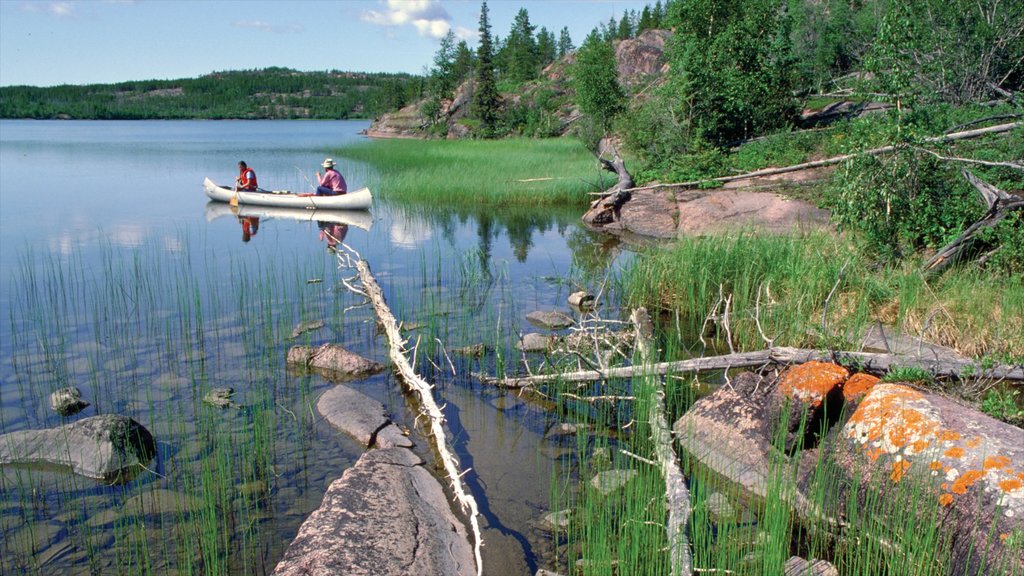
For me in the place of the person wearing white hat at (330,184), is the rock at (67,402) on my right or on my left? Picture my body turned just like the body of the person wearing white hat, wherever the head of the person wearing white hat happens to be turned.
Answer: on my left

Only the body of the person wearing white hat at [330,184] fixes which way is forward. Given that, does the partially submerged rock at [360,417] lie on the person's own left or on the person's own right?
on the person's own left

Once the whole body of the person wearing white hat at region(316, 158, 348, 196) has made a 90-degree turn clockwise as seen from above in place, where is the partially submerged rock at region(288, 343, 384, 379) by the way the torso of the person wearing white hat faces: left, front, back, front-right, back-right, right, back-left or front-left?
back

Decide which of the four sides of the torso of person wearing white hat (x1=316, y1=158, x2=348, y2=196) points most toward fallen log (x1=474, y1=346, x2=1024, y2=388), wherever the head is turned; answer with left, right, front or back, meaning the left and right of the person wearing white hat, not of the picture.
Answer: left

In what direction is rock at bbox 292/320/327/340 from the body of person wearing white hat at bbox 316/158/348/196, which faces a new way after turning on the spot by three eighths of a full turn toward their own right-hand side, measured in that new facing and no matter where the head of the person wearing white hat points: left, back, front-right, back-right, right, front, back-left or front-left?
back-right

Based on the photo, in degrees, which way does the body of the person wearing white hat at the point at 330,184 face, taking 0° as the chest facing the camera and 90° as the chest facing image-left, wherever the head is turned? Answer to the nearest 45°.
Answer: approximately 90°

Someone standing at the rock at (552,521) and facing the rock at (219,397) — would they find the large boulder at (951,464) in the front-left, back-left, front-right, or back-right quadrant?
back-right

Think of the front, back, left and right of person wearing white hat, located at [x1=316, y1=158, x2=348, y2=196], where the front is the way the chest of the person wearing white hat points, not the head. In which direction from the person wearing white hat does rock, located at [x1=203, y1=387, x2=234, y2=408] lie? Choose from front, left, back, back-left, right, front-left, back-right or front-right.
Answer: left

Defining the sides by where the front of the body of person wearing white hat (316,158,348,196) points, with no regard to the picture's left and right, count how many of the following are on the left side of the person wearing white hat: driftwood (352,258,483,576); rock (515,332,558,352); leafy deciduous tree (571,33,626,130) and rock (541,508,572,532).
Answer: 3

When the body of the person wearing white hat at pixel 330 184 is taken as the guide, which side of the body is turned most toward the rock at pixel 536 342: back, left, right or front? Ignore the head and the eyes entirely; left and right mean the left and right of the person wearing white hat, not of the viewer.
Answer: left

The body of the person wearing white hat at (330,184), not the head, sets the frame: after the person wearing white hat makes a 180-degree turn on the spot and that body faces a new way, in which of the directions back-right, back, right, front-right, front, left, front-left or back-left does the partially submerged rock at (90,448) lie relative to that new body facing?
right

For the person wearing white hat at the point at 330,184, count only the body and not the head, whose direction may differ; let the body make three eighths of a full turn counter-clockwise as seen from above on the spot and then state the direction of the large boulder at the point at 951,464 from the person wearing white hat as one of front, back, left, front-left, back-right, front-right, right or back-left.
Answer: front-right

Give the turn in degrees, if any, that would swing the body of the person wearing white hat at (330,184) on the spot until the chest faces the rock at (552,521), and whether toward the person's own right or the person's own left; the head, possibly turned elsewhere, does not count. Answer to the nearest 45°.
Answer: approximately 90° to the person's own left

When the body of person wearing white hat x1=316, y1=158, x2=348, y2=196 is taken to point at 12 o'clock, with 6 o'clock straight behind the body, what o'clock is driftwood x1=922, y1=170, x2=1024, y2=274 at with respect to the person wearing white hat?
The driftwood is roughly at 8 o'clock from the person wearing white hat.

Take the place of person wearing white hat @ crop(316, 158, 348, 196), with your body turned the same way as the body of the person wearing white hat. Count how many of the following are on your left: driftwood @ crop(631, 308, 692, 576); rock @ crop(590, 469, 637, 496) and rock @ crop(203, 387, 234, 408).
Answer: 3
